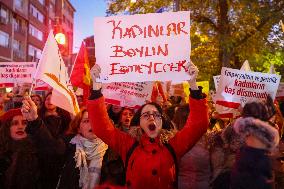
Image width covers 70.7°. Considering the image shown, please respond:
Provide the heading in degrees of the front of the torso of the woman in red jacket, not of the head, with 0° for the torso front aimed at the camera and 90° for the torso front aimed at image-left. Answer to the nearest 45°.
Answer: approximately 0°

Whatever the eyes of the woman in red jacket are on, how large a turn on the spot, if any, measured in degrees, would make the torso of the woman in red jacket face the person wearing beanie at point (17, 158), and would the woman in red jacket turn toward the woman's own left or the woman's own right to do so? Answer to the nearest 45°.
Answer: approximately 90° to the woman's own right

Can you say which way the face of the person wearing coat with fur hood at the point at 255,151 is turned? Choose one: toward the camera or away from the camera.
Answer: away from the camera

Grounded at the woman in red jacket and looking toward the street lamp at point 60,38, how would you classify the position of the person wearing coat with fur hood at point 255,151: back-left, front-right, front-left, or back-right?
back-right

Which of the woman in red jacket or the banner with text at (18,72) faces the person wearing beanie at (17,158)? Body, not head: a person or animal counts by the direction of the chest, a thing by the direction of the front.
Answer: the banner with text

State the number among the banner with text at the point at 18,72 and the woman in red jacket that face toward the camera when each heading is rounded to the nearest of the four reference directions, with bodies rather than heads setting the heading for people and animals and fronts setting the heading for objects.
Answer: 2

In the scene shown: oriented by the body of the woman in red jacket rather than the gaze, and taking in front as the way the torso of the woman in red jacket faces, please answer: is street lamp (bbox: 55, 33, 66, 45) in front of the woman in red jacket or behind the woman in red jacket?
behind

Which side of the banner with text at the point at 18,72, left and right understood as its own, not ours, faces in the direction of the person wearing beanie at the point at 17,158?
front

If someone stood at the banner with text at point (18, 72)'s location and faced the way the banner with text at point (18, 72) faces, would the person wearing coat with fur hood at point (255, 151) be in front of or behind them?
in front

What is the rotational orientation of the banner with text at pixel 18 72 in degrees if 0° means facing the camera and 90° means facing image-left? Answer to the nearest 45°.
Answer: approximately 0°
